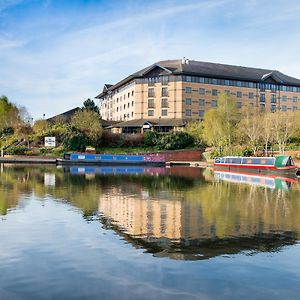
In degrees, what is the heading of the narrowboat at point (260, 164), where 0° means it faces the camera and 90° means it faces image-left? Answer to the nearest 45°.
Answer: approximately 315°
